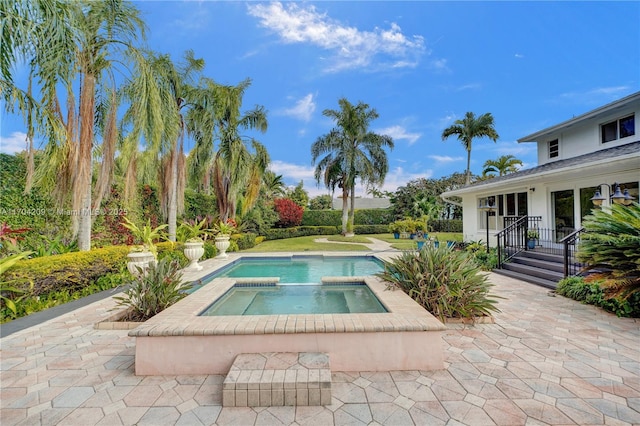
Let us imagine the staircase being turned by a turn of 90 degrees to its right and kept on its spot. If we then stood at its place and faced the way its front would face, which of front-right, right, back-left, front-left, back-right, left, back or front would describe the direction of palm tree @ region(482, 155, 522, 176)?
front-right

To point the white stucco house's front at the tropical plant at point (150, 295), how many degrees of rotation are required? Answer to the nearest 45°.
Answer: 0° — it already faces it

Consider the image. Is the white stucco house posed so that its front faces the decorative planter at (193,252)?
yes

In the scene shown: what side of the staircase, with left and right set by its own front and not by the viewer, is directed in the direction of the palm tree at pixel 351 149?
right

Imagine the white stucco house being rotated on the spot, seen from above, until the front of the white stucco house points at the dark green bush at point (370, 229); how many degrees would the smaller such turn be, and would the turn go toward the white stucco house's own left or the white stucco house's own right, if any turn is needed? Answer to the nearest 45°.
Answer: approximately 90° to the white stucco house's own right

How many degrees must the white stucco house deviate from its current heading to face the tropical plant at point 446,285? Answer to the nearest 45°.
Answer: approximately 45° to its left

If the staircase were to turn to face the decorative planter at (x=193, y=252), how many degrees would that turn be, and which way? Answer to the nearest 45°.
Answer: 0° — it already faces it

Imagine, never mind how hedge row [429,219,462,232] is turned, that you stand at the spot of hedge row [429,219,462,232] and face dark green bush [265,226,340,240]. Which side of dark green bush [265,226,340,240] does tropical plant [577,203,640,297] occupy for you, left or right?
left

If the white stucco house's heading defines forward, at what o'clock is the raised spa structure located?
The raised spa structure is roughly at 11 o'clock from the white stucco house.

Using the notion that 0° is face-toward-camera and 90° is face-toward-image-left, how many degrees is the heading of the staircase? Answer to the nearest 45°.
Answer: approximately 45°

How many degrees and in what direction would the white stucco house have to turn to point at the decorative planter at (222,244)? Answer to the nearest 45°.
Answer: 0° — it already faces it
